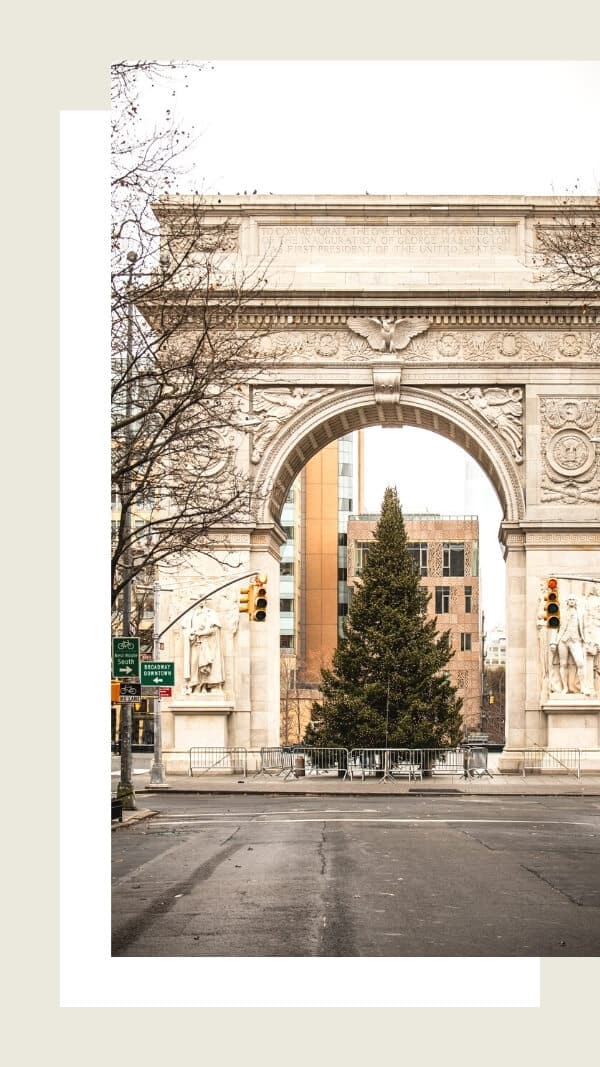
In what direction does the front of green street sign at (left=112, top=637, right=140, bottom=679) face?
toward the camera

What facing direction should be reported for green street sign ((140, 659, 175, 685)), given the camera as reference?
facing the viewer

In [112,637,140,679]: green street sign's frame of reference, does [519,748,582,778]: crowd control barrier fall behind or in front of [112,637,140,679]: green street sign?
behind

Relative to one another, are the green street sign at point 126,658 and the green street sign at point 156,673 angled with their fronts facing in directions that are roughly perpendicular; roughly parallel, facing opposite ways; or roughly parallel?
roughly parallel

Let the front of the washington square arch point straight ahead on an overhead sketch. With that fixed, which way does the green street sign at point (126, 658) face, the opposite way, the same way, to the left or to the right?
the same way

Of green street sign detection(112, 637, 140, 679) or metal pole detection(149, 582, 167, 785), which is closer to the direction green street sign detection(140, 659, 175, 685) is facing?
the green street sign

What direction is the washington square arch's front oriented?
toward the camera

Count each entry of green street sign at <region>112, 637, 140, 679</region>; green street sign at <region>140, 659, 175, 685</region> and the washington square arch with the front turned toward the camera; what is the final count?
3

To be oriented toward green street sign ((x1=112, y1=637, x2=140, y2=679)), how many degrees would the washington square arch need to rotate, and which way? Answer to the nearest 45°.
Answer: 0° — it already faces it

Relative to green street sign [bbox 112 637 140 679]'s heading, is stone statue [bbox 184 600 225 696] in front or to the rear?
to the rear
